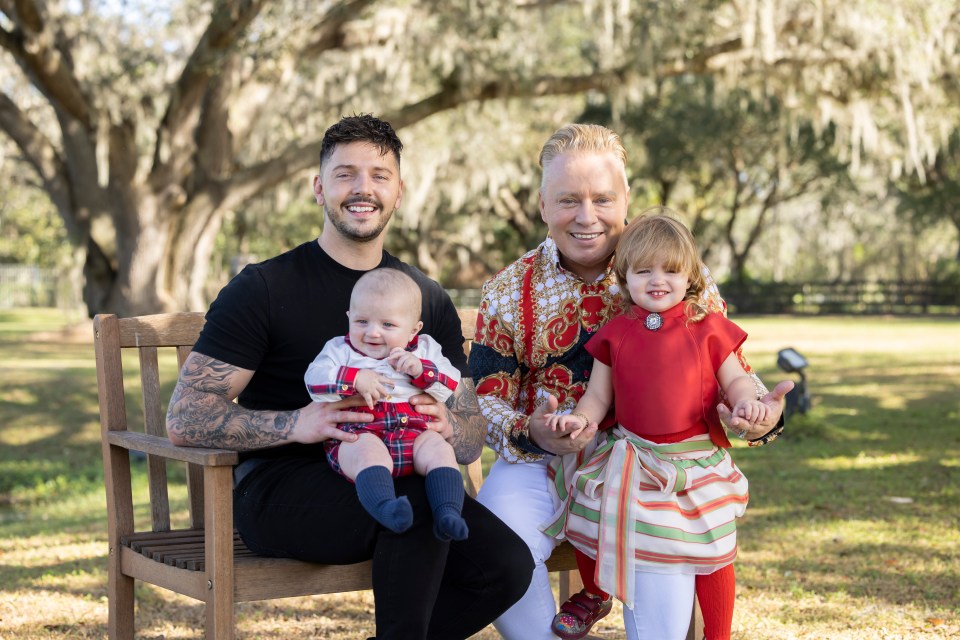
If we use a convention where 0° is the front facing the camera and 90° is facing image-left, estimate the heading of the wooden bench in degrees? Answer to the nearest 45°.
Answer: approximately 315°

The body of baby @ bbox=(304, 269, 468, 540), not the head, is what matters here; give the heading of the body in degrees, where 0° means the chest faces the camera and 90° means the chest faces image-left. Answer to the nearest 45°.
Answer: approximately 0°

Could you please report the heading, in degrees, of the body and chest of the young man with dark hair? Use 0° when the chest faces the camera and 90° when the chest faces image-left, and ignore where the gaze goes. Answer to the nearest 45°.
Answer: approximately 315°
